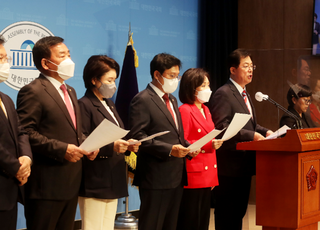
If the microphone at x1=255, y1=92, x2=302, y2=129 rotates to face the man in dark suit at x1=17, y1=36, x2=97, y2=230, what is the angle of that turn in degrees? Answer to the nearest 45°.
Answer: approximately 45° to its left

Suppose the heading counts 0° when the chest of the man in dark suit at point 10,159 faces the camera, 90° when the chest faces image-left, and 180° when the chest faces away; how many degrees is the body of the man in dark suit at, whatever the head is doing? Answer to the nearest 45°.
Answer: approximately 315°

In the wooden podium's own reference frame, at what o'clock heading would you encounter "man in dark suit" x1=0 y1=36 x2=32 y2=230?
The man in dark suit is roughly at 3 o'clock from the wooden podium.

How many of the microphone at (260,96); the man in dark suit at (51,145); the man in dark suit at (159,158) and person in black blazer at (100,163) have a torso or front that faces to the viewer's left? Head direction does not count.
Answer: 1

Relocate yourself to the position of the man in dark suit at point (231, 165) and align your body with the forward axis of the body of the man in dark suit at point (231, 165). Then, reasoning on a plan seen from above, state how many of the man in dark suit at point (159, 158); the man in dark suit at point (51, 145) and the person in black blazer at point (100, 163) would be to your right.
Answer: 3

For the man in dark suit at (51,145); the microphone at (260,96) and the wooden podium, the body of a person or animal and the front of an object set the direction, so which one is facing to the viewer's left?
the microphone

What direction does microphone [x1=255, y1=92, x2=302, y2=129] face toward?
to the viewer's left

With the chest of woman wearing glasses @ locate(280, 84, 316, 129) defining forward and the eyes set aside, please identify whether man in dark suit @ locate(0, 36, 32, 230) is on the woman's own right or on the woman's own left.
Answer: on the woman's own right

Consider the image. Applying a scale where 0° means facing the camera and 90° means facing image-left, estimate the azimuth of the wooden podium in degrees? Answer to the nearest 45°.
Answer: approximately 315°

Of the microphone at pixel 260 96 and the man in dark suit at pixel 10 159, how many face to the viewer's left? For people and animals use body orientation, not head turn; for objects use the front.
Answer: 1

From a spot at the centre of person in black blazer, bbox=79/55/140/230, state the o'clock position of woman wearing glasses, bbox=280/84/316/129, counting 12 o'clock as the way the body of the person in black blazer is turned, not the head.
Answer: The woman wearing glasses is roughly at 10 o'clock from the person in black blazer.

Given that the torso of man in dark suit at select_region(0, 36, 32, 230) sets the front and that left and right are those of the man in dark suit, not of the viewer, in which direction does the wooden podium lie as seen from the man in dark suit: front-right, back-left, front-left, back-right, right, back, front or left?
front-left

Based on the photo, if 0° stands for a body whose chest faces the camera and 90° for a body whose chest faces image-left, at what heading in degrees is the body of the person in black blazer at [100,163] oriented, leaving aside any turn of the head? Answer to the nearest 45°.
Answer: approximately 315°
